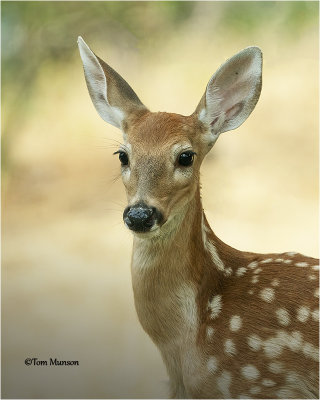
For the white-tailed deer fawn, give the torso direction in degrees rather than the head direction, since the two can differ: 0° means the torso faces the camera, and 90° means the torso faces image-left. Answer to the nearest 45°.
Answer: approximately 45°
